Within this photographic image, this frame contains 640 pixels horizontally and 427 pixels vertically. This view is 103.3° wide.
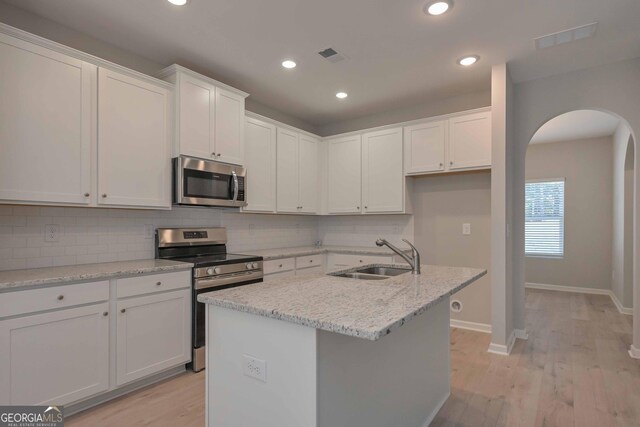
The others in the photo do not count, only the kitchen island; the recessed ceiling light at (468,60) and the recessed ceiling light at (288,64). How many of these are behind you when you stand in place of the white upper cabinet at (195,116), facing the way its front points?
0

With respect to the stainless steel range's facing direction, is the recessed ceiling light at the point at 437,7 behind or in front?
in front

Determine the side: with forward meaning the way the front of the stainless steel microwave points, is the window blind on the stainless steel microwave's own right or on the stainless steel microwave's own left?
on the stainless steel microwave's own left

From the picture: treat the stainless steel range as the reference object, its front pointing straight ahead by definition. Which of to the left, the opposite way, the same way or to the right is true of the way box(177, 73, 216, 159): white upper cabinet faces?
the same way

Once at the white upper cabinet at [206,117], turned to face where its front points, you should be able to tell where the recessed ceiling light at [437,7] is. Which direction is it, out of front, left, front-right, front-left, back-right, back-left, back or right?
front

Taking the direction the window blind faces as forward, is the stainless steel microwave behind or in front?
in front

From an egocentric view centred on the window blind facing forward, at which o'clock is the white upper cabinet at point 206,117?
The white upper cabinet is roughly at 1 o'clock from the window blind.

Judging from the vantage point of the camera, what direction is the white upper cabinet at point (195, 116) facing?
facing the viewer and to the right of the viewer

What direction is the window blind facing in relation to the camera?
toward the camera

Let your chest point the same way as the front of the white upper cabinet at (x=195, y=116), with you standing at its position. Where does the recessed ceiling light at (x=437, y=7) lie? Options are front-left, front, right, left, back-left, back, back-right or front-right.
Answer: front

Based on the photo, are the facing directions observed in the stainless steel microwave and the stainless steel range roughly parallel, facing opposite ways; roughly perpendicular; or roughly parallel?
roughly parallel
